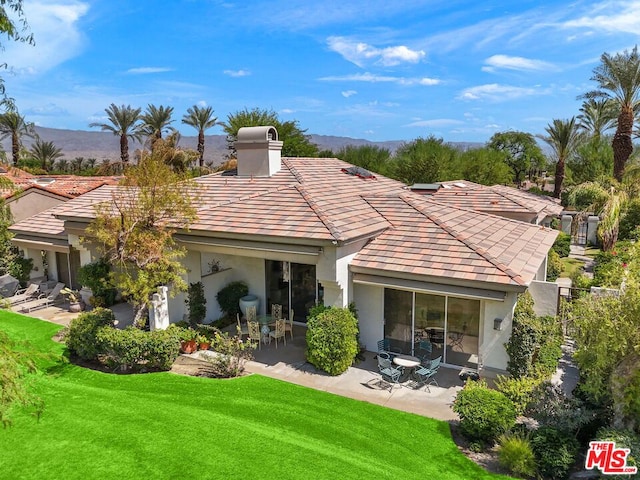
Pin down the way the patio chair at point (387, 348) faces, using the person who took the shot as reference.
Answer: facing the viewer and to the right of the viewer

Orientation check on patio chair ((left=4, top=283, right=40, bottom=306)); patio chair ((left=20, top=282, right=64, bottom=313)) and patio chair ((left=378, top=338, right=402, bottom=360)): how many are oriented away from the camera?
0

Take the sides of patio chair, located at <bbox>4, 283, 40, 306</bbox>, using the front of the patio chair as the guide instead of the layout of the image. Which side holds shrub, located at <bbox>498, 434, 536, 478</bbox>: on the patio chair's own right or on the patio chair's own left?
on the patio chair's own left

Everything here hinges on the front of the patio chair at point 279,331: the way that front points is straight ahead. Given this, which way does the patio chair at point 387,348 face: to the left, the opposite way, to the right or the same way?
the opposite way

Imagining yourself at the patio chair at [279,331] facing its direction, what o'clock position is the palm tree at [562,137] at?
The palm tree is roughly at 3 o'clock from the patio chair.

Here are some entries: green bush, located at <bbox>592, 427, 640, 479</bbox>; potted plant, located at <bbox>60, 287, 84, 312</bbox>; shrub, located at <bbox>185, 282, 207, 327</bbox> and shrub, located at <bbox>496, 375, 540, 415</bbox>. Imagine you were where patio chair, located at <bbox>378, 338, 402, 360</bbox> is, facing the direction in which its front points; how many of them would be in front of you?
2

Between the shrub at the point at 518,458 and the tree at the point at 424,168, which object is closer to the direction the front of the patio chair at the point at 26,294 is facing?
the shrub

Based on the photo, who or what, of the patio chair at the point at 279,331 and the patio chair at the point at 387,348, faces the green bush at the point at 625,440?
the patio chair at the point at 387,348

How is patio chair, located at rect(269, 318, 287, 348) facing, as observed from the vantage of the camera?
facing away from the viewer and to the left of the viewer

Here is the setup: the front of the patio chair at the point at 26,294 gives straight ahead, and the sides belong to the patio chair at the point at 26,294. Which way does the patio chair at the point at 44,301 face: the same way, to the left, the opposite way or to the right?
the same way

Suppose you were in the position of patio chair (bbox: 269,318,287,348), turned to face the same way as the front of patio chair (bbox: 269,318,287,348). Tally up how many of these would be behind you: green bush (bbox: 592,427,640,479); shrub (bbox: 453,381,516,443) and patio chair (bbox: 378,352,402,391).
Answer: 3

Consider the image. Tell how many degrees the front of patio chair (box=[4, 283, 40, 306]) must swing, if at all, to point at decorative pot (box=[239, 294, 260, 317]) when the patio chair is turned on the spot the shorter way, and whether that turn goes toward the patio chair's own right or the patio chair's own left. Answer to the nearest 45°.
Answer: approximately 90° to the patio chair's own left

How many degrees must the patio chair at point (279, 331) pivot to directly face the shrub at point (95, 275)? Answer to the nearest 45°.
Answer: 0° — it already faces it

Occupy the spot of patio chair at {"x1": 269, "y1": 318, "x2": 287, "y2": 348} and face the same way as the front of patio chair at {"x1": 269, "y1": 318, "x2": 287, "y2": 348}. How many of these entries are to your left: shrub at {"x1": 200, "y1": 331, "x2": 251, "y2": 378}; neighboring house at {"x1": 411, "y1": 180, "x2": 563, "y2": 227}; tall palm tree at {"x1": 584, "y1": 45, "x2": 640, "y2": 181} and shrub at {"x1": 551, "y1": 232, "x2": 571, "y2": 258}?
1

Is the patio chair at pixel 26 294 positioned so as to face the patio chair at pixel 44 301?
no
